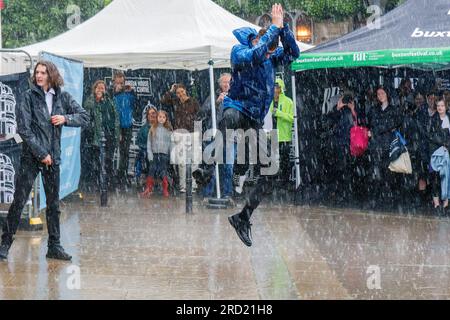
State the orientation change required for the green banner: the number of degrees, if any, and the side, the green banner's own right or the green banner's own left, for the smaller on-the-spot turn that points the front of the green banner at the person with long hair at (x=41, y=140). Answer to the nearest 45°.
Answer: approximately 45° to the green banner's own right

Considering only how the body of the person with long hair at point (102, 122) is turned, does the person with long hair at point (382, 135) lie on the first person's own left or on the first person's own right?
on the first person's own left
